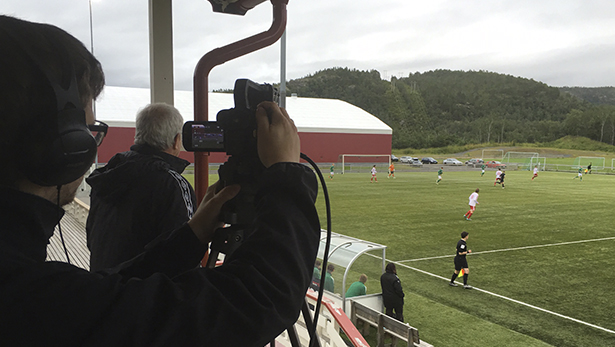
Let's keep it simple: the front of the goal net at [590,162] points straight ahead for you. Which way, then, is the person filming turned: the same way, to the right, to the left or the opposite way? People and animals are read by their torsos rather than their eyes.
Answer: the opposite way

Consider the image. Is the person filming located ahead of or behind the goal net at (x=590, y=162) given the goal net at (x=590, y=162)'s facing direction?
ahead

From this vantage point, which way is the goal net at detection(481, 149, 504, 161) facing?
toward the camera

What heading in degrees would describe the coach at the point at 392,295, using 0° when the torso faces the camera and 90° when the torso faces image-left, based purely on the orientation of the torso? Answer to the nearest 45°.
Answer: approximately 225°

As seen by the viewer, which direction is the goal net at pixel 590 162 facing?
toward the camera

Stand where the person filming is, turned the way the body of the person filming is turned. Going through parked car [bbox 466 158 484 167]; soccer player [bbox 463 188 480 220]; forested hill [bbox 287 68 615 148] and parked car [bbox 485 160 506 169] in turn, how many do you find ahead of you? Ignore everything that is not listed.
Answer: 4

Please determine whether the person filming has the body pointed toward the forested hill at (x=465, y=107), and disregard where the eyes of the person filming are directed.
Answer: yes

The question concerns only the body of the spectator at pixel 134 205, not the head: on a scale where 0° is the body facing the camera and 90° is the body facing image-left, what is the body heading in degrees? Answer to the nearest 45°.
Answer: approximately 225°

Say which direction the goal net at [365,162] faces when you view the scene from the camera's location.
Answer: facing the viewer

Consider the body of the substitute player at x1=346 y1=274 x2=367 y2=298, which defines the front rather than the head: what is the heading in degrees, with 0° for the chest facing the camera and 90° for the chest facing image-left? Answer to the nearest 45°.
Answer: approximately 225°

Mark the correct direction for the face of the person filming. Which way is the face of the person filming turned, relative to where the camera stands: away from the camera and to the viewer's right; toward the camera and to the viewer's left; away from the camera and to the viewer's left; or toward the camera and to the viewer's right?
away from the camera and to the viewer's right

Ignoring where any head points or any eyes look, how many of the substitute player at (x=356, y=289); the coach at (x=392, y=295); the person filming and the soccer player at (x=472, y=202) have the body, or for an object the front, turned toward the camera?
0

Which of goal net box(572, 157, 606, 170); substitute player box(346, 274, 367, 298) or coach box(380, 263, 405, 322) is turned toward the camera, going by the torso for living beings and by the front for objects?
the goal net
